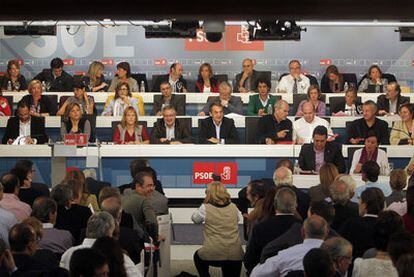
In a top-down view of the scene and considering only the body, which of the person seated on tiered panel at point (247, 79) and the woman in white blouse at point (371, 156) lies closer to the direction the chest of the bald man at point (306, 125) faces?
the woman in white blouse

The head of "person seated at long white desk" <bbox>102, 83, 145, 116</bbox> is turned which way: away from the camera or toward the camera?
toward the camera

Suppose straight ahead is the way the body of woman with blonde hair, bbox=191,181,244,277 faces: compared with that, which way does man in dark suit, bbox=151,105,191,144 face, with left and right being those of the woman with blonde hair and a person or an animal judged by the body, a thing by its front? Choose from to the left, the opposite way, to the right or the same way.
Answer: the opposite way

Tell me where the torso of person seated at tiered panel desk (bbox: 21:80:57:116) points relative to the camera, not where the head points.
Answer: toward the camera

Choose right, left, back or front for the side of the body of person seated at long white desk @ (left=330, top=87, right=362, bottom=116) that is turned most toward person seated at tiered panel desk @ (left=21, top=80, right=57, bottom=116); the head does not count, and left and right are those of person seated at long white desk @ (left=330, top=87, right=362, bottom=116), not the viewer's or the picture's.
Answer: right

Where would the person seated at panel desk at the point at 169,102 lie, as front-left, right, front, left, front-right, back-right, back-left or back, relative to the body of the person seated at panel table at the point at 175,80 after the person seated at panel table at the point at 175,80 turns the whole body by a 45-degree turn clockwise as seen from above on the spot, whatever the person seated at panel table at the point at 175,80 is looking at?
front

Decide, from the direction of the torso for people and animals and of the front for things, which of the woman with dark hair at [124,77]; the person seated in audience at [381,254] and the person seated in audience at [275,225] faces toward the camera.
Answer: the woman with dark hair

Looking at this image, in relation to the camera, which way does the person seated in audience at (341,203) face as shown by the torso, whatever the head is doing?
away from the camera

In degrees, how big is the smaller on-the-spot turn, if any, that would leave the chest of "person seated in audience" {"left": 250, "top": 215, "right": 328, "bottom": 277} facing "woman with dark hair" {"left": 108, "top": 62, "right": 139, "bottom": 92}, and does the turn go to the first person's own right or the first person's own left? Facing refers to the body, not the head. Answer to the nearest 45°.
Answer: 0° — they already face them

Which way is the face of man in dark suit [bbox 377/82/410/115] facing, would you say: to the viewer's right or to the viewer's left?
to the viewer's left

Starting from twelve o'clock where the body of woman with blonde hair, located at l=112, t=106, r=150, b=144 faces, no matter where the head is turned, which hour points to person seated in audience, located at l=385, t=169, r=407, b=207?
The person seated in audience is roughly at 11 o'clock from the woman with blonde hair.

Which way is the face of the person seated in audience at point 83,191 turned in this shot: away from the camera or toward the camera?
away from the camera

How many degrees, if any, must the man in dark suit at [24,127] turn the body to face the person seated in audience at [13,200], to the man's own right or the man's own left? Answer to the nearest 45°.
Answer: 0° — they already face them

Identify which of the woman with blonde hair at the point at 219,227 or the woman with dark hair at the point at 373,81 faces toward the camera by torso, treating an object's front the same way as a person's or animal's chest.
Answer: the woman with dark hair

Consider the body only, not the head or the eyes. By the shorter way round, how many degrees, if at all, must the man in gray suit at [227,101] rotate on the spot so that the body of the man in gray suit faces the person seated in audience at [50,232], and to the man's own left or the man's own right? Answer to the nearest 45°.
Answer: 0° — they already face them

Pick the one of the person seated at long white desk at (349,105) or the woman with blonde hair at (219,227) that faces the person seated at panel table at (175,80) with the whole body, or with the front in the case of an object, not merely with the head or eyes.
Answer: the woman with blonde hair

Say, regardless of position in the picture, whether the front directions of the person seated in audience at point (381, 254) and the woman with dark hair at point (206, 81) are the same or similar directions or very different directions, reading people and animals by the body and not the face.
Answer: very different directions

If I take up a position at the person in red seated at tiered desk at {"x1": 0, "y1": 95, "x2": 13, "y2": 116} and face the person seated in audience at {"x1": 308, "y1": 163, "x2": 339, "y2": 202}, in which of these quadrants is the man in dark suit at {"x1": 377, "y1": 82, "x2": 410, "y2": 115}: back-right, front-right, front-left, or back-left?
front-left

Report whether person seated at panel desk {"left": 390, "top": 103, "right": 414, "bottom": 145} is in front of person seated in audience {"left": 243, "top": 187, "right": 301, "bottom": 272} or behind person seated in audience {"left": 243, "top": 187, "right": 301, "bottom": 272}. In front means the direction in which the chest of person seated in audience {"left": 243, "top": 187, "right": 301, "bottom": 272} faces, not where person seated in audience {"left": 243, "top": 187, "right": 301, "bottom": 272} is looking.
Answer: in front

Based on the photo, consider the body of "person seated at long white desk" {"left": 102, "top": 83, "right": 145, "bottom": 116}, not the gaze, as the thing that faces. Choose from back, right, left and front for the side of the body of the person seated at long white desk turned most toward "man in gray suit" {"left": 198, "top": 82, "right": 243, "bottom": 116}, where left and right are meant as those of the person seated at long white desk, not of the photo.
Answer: left

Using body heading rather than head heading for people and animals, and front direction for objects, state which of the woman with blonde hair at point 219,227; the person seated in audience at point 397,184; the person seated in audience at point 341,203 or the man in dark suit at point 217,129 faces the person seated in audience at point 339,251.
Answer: the man in dark suit

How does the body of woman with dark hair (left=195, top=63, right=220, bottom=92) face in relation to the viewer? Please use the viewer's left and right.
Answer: facing the viewer
